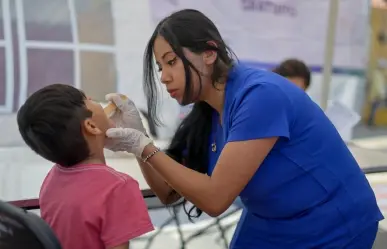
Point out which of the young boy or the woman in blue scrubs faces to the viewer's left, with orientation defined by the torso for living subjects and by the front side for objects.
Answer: the woman in blue scrubs

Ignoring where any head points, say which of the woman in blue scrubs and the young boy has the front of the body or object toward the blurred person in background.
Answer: the young boy

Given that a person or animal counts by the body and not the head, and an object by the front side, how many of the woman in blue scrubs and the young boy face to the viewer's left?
1

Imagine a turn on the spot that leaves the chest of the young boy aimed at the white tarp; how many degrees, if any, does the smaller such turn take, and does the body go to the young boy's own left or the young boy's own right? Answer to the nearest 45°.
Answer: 0° — they already face it

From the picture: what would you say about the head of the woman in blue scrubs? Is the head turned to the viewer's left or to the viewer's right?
to the viewer's left

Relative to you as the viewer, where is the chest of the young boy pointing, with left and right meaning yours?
facing away from the viewer and to the right of the viewer

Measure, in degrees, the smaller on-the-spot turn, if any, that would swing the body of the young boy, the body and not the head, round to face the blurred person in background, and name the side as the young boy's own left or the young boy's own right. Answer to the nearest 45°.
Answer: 0° — they already face them

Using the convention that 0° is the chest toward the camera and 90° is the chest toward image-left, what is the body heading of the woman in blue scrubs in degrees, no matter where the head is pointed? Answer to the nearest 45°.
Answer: approximately 90°

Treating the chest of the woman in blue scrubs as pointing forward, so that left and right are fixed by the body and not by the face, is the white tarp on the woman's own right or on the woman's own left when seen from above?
on the woman's own right
